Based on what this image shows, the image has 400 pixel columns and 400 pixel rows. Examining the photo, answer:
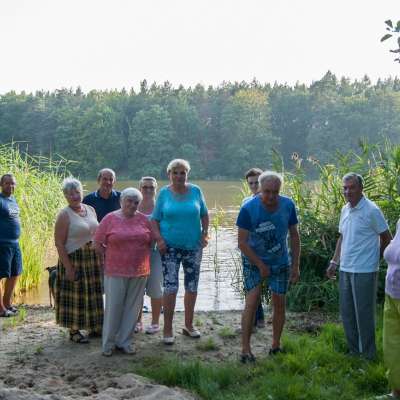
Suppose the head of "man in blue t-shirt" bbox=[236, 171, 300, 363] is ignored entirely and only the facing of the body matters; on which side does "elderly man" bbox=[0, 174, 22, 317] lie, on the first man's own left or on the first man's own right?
on the first man's own right

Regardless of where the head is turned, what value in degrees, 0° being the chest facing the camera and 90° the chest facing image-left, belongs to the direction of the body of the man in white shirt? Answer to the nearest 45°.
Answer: approximately 45°

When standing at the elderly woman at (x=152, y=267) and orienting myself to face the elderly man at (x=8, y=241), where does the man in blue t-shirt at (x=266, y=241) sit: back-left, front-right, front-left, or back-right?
back-left

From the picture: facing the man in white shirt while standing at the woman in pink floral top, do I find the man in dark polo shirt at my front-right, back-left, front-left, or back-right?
back-left

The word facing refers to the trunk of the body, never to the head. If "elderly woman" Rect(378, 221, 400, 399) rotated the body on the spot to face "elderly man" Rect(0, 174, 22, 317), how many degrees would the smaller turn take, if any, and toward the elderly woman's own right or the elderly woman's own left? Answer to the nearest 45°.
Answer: approximately 45° to the elderly woman's own right

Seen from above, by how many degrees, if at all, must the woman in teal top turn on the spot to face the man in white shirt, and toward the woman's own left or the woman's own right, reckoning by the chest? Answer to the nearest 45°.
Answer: approximately 45° to the woman's own left
